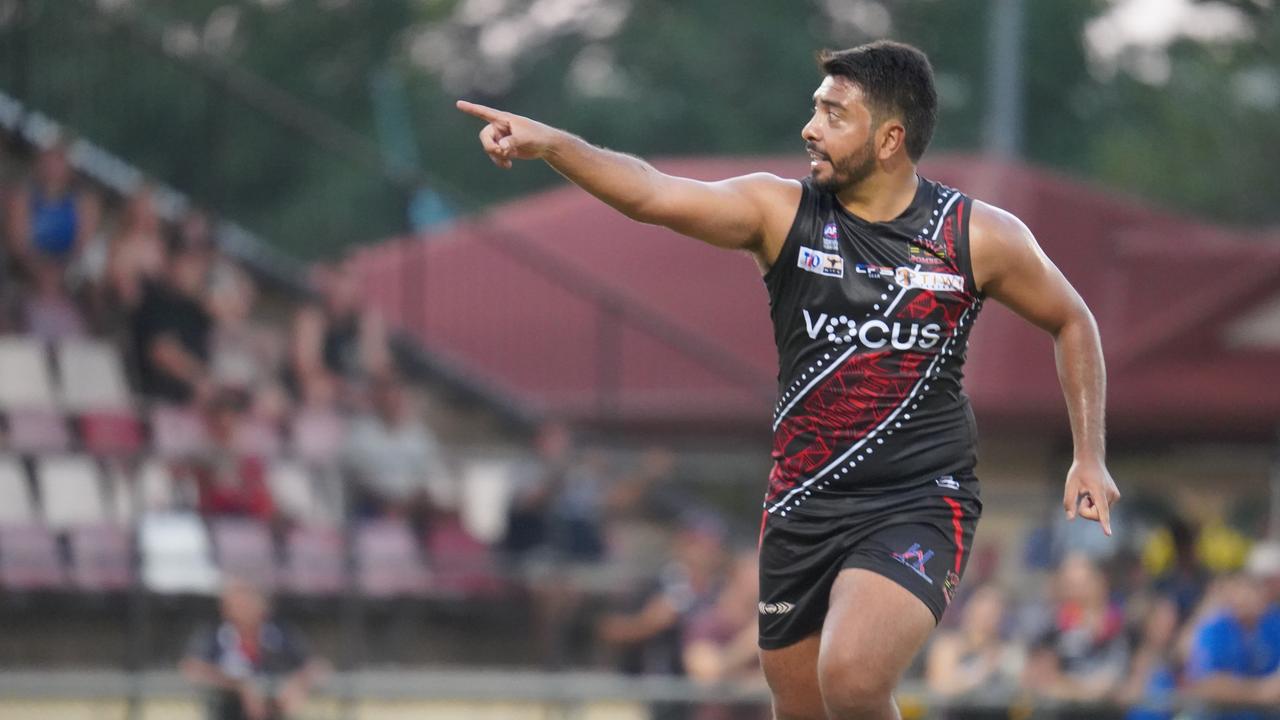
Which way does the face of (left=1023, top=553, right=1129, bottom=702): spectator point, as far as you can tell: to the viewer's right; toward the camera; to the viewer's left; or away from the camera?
toward the camera

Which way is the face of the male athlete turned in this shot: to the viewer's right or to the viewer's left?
to the viewer's left

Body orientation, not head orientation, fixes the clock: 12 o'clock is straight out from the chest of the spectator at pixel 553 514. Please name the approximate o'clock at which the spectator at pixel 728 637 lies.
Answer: the spectator at pixel 728 637 is roughly at 11 o'clock from the spectator at pixel 553 514.

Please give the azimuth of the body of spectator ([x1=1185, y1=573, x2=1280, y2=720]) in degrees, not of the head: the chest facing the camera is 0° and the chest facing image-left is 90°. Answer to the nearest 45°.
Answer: approximately 0°

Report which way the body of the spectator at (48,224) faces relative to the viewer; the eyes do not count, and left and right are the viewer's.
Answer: facing the viewer

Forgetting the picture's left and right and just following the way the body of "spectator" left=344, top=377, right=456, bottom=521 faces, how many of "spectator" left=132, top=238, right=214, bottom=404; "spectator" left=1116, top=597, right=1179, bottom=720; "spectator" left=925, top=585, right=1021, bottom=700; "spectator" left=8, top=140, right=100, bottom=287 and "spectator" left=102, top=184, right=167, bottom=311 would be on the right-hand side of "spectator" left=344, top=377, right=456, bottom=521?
3

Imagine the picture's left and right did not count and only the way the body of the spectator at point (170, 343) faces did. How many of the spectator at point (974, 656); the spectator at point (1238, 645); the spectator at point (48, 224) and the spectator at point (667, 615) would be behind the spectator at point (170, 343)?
1

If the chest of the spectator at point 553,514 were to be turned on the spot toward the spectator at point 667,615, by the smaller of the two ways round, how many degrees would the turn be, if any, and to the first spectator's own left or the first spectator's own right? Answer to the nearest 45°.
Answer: approximately 45° to the first spectator's own left

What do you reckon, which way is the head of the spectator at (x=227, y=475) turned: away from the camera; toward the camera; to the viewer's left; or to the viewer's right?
toward the camera

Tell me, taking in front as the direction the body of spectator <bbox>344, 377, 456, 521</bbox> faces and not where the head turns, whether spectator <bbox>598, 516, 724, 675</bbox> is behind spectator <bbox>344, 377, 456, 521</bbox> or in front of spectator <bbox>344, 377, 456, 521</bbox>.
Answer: in front

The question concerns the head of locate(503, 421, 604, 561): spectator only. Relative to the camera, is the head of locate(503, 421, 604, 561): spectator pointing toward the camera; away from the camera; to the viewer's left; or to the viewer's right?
toward the camera

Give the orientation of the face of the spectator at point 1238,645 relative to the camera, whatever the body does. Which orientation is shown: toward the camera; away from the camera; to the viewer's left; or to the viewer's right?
toward the camera

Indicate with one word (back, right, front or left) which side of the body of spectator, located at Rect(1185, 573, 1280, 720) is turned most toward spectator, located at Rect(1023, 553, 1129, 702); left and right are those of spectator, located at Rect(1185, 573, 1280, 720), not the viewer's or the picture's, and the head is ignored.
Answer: right

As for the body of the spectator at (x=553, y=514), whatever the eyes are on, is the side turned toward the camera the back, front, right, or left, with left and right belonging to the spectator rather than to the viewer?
front

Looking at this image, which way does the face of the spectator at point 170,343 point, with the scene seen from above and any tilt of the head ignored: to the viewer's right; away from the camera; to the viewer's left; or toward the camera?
toward the camera

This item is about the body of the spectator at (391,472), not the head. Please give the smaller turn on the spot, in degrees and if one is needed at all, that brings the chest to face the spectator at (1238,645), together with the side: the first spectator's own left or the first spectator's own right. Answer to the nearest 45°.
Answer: approximately 45° to the first spectator's own left
